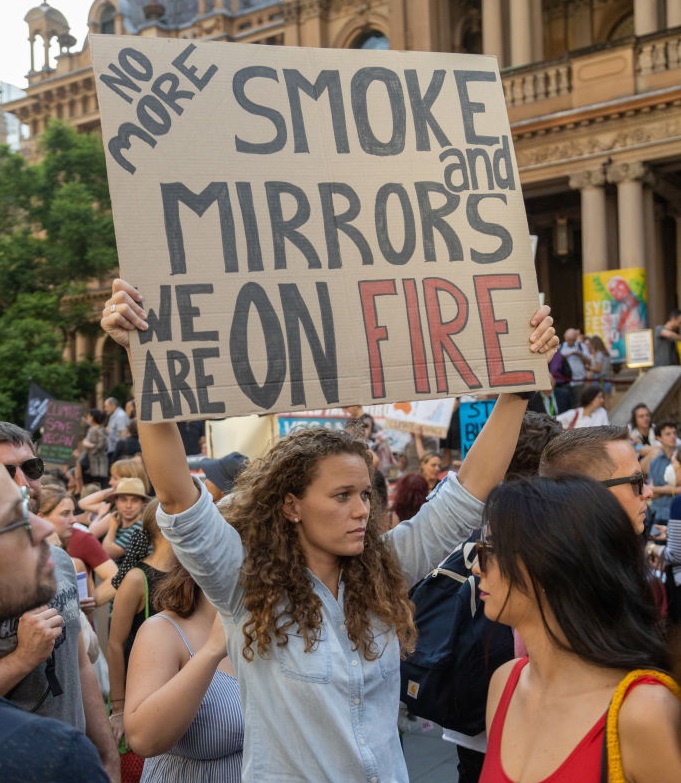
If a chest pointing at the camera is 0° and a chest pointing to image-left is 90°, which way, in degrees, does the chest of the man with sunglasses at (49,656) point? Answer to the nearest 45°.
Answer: approximately 315°

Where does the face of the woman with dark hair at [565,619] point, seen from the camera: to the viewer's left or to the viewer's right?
to the viewer's left

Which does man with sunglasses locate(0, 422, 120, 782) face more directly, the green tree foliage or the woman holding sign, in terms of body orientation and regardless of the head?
the woman holding sign

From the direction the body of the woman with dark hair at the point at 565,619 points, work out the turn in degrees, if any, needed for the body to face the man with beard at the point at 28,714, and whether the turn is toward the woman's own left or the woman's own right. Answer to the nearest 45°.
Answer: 0° — they already face them

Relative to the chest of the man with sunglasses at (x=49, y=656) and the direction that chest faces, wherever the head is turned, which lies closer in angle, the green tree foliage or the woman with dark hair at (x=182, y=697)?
the woman with dark hair

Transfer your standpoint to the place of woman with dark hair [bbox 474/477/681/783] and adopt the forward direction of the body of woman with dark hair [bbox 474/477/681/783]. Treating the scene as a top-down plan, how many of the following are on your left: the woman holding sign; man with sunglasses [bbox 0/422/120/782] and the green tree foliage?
0

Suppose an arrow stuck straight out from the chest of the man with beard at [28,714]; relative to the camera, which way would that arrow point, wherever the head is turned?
to the viewer's right

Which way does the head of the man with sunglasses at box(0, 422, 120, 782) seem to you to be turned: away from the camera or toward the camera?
toward the camera

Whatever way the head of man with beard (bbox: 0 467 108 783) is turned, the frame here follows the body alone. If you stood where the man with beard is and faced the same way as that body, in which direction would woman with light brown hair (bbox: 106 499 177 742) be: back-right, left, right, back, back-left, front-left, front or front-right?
left

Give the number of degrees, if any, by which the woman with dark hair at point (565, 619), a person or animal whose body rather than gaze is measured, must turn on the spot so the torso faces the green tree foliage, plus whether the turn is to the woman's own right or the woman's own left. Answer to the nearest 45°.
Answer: approximately 90° to the woman's own right

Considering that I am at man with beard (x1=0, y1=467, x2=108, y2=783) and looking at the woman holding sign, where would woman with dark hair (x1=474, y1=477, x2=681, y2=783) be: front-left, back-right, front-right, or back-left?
front-right

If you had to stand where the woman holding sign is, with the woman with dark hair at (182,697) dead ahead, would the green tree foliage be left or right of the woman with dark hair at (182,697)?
right

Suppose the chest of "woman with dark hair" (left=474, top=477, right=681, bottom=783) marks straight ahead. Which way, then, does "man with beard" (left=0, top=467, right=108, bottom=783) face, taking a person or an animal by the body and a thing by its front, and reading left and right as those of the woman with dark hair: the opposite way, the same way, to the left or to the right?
the opposite way

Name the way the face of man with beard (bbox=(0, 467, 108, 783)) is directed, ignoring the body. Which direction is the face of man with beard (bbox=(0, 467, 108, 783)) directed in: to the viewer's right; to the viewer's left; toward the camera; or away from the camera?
to the viewer's right

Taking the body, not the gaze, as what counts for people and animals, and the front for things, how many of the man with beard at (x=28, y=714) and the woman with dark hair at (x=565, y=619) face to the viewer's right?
1

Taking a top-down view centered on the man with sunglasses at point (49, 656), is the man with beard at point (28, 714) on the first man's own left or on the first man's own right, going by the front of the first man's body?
on the first man's own right

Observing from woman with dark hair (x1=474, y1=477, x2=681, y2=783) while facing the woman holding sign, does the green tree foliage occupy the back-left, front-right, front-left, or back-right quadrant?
front-right

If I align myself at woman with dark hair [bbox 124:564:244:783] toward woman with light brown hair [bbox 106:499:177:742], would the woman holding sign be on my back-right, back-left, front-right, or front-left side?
back-right
